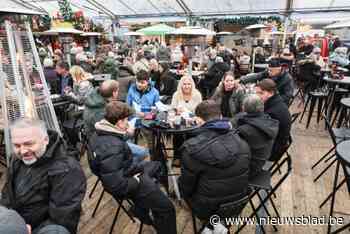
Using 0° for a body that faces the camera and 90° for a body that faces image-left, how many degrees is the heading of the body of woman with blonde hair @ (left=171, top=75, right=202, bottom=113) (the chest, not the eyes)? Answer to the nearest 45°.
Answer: approximately 0°

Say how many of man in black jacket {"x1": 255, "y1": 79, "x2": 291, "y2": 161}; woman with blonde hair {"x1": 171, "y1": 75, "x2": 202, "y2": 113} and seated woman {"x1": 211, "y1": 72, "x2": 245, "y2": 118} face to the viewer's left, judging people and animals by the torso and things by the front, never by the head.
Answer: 1

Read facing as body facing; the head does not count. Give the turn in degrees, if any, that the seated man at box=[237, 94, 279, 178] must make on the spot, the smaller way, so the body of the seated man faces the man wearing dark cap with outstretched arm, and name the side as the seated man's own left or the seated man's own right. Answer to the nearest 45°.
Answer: approximately 45° to the seated man's own right

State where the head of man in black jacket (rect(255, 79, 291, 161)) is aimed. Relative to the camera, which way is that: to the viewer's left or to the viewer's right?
to the viewer's left

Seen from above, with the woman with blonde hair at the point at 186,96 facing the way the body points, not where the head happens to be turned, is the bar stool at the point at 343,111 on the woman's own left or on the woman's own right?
on the woman's own left

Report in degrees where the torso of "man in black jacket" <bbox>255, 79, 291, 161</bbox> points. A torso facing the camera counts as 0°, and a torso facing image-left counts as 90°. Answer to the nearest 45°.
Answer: approximately 90°

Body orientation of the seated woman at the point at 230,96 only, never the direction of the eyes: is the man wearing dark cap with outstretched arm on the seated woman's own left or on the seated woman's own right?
on the seated woman's own left

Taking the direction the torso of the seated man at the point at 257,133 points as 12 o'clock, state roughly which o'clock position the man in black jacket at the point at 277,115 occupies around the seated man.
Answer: The man in black jacket is roughly at 2 o'clock from the seated man.

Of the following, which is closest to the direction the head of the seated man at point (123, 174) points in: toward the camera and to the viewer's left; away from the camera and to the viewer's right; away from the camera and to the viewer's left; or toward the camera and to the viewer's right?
away from the camera and to the viewer's right

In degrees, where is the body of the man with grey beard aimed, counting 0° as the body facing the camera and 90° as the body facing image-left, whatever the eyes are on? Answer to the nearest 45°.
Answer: approximately 45°

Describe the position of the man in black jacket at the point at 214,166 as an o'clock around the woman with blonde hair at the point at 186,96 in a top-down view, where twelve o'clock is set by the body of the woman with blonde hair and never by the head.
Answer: The man in black jacket is roughly at 12 o'clock from the woman with blonde hair.

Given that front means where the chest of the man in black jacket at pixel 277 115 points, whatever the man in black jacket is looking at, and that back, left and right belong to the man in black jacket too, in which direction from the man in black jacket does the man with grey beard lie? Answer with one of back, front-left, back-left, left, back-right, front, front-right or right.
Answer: front-left

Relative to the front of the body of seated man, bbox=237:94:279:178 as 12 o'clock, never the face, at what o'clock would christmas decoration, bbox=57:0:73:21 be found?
The christmas decoration is roughly at 12 o'clock from the seated man.

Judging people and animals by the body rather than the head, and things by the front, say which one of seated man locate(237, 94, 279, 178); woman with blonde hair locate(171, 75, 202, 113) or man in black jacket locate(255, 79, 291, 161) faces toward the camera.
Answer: the woman with blonde hair
